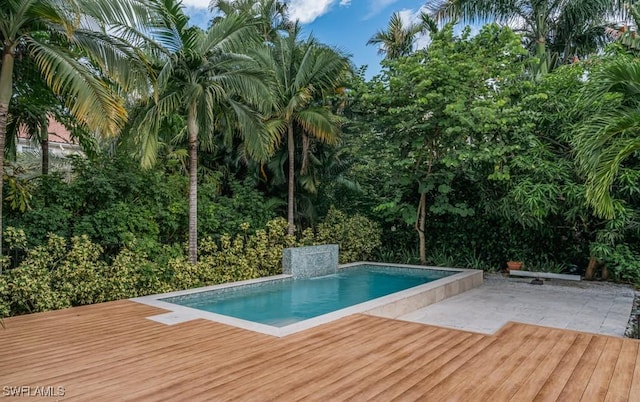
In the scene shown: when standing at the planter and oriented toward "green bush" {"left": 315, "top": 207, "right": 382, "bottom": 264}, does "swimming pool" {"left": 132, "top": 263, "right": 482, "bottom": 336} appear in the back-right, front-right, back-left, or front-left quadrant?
front-left

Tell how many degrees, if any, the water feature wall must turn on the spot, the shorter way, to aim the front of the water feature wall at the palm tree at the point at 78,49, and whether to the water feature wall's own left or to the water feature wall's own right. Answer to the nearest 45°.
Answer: approximately 90° to the water feature wall's own right

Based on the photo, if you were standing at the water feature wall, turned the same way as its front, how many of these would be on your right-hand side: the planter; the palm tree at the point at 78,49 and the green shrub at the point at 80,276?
2

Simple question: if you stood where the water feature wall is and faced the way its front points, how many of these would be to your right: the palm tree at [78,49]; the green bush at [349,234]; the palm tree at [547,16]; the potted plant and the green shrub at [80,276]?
2

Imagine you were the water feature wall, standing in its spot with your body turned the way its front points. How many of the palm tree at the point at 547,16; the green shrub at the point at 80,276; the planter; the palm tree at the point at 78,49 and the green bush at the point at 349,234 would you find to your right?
2

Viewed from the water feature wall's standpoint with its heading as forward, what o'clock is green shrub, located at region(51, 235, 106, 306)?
The green shrub is roughly at 3 o'clock from the water feature wall.

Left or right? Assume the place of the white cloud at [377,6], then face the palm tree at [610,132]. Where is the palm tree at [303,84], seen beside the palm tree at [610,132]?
right

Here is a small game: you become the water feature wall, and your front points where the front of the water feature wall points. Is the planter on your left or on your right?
on your left
